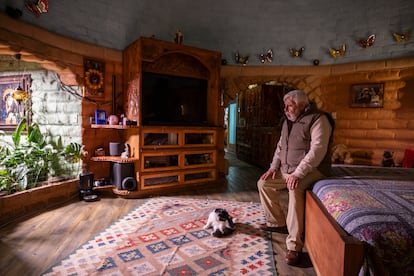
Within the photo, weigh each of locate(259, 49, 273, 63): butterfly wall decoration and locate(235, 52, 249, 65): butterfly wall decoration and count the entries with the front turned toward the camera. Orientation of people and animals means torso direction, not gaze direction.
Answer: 2

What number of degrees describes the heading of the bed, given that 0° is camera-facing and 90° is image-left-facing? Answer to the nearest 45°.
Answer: approximately 45°

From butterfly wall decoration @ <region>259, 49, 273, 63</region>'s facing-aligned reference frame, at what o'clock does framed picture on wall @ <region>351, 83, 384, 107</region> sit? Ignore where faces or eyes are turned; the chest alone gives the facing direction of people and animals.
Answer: The framed picture on wall is roughly at 9 o'clock from the butterfly wall decoration.

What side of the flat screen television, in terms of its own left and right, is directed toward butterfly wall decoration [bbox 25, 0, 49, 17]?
right

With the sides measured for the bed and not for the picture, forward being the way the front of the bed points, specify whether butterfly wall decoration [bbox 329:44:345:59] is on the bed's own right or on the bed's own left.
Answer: on the bed's own right

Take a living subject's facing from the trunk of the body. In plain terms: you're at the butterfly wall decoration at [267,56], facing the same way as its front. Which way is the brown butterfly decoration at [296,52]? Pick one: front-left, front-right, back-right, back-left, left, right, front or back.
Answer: left

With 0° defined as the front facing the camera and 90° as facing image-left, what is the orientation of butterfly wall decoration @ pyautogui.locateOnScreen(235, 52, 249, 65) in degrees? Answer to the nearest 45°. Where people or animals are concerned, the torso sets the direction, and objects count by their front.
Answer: approximately 0°

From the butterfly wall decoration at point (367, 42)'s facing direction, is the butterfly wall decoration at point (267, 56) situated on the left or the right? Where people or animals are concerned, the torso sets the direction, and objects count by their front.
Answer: on its right

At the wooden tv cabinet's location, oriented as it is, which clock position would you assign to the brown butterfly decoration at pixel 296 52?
The brown butterfly decoration is roughly at 10 o'clock from the wooden tv cabinet.

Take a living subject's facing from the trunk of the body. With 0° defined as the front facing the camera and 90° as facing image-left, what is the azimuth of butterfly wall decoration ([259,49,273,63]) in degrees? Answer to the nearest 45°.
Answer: approximately 0°

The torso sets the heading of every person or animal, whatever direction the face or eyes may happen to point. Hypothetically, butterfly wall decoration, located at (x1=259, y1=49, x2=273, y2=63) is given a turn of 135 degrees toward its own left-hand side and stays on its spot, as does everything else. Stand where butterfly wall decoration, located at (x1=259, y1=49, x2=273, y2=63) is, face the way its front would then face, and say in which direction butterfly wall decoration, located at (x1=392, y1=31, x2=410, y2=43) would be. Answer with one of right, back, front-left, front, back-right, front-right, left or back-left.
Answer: front-right

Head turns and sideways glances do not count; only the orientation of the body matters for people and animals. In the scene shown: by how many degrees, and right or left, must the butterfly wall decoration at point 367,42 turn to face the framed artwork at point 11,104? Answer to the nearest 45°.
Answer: approximately 45° to its right
